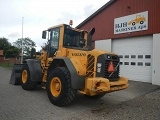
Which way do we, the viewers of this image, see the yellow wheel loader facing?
facing away from the viewer and to the left of the viewer
